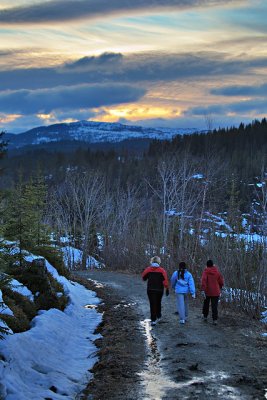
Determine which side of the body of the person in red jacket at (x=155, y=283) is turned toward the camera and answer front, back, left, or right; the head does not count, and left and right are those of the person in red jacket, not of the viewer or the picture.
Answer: back

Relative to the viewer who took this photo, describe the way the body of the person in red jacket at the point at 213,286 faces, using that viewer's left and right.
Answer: facing away from the viewer

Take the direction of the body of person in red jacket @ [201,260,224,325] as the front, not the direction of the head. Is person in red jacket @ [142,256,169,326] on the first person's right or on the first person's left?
on the first person's left

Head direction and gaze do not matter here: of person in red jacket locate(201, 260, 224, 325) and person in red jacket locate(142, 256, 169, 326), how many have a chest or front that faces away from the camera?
2

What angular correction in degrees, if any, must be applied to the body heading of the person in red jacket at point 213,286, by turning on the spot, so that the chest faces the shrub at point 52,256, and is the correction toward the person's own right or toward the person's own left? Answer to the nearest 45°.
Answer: approximately 45° to the person's own left

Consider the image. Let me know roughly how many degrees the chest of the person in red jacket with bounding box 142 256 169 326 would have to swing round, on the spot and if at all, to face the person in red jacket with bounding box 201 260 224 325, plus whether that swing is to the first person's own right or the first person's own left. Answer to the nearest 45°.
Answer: approximately 90° to the first person's own right
